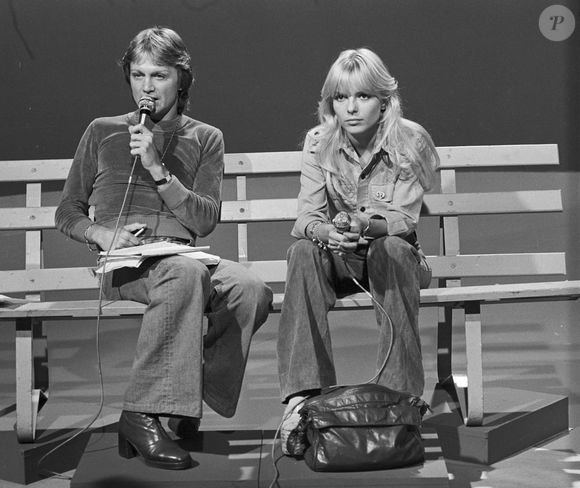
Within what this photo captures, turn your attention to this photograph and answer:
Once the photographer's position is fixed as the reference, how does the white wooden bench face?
facing the viewer

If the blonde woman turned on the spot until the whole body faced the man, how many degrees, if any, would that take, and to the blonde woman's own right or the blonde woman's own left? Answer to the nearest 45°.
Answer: approximately 90° to the blonde woman's own right

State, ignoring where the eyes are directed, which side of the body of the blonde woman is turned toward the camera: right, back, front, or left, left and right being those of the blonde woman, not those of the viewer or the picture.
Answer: front

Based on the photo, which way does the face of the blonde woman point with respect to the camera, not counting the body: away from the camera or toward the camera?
toward the camera
